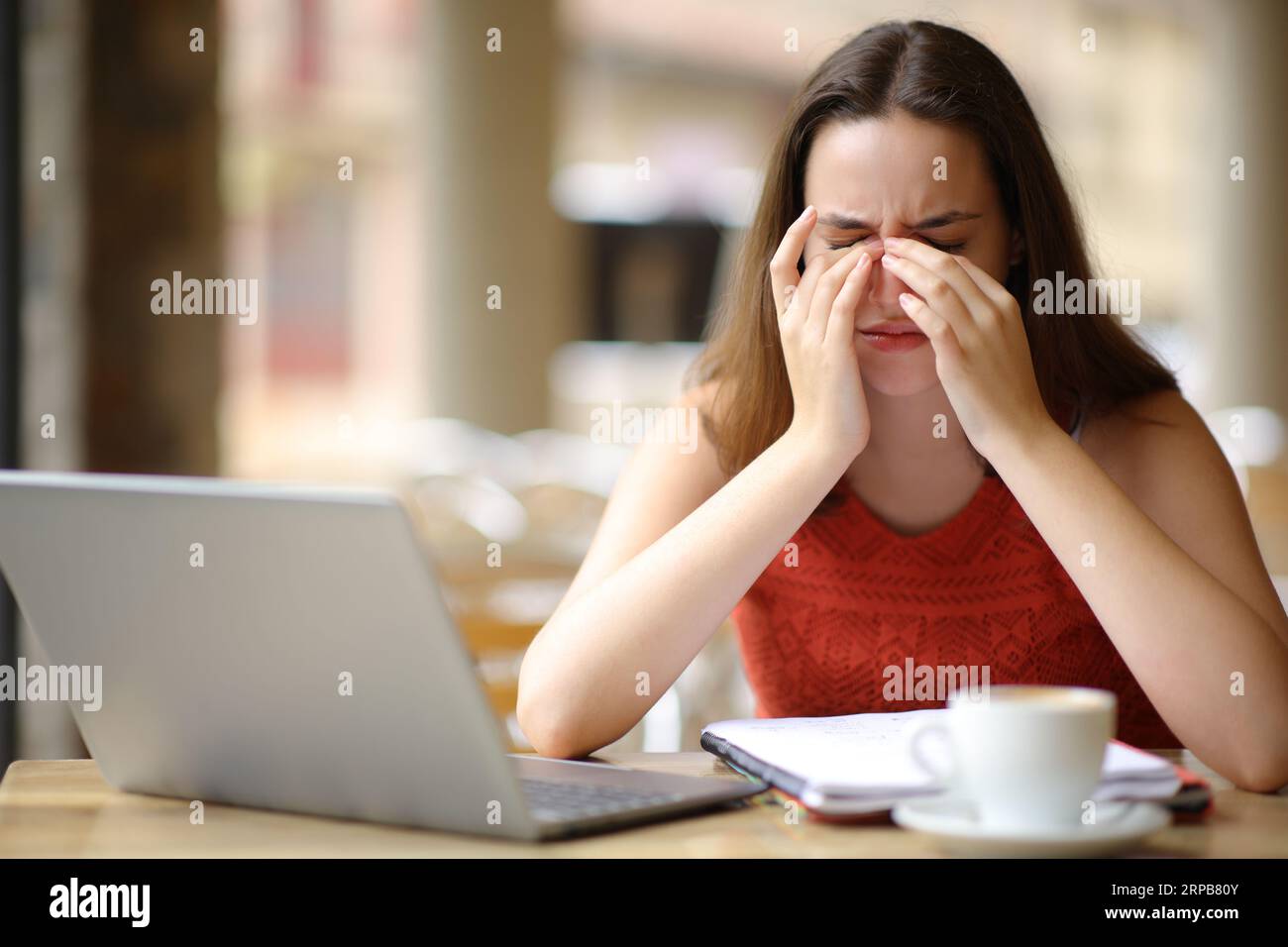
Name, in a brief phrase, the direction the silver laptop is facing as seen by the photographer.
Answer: facing away from the viewer and to the right of the viewer

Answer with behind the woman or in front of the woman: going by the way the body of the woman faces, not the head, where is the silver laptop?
in front

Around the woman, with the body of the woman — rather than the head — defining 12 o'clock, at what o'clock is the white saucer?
The white saucer is roughly at 12 o'clock from the woman.

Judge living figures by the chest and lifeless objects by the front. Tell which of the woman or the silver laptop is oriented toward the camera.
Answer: the woman

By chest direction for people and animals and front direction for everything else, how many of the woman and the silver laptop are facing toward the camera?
1

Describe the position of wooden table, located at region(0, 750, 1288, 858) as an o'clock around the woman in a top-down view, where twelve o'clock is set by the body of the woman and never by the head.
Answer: The wooden table is roughly at 1 o'clock from the woman.

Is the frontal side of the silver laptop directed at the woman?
yes

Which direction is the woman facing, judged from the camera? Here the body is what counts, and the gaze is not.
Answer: toward the camera

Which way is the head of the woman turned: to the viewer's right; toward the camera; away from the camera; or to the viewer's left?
toward the camera

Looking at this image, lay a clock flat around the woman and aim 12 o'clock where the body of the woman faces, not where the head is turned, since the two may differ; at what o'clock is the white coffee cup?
The white coffee cup is roughly at 12 o'clock from the woman.
